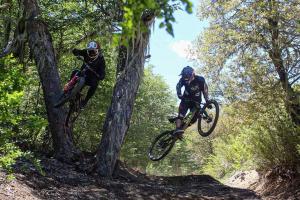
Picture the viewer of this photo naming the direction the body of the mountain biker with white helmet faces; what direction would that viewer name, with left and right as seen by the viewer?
facing the viewer and to the left of the viewer

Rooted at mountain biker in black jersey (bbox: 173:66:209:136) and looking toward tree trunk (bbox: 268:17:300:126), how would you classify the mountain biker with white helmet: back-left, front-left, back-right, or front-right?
back-left
